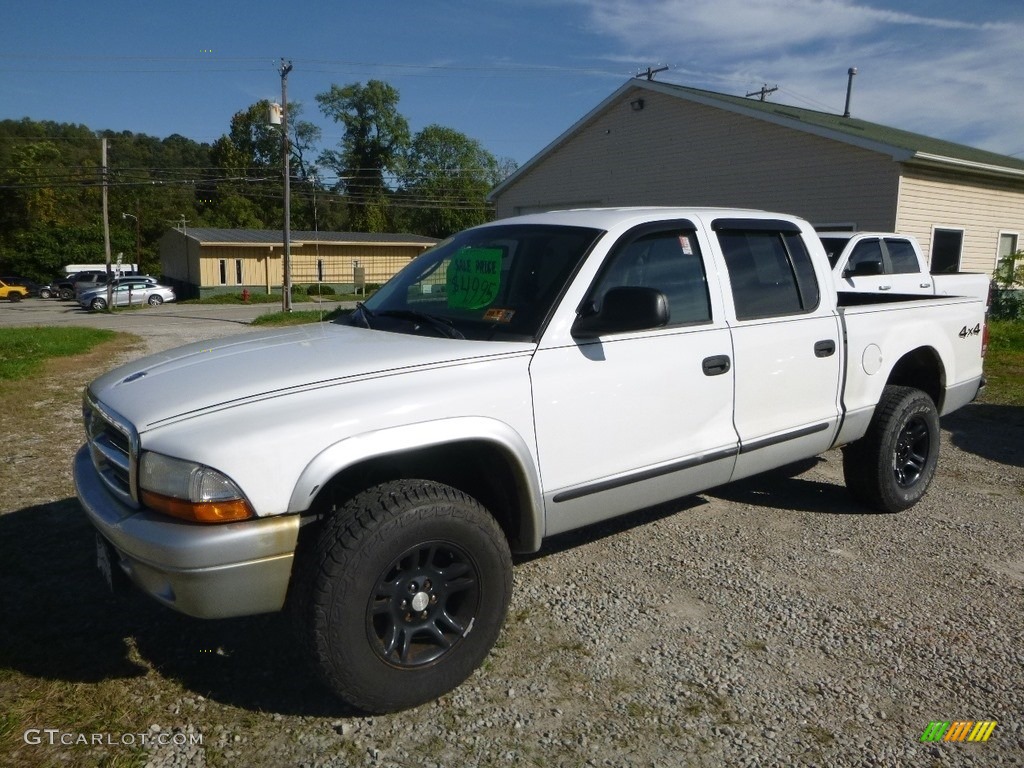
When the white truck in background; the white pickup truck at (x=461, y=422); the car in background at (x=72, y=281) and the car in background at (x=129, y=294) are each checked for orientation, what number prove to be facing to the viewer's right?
0

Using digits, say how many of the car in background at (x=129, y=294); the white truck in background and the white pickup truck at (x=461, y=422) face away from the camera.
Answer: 0

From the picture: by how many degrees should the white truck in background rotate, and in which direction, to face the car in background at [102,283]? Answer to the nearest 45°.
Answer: approximately 90° to its right

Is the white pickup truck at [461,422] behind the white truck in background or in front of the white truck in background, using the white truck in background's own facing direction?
in front

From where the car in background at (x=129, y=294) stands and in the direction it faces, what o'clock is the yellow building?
The yellow building is roughly at 5 o'clock from the car in background.

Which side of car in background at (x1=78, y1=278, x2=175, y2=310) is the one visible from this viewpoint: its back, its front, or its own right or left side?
left

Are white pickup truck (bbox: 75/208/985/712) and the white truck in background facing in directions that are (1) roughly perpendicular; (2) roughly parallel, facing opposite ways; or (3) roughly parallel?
roughly parallel

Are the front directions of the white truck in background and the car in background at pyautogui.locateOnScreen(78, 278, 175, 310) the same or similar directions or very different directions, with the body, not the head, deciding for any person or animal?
same or similar directions

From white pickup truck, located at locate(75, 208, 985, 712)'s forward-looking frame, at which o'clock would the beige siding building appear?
The beige siding building is roughly at 5 o'clock from the white pickup truck.

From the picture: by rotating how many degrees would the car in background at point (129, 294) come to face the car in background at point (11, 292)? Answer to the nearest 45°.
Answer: approximately 45° to its right

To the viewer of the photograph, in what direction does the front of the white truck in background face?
facing the viewer and to the left of the viewer

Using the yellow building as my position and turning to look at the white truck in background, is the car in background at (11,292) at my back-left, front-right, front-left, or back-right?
back-right

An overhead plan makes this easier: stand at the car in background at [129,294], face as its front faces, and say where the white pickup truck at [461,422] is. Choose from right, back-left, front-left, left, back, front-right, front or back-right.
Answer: left

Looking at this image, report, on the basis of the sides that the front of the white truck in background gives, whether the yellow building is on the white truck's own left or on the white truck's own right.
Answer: on the white truck's own right
